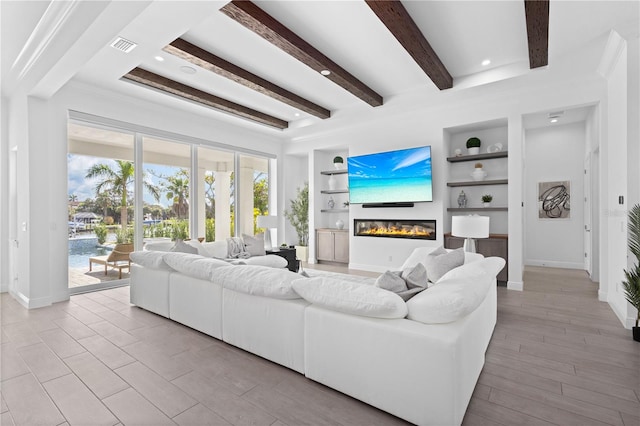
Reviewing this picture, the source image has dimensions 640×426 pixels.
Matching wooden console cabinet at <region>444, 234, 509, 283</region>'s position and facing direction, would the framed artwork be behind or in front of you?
behind

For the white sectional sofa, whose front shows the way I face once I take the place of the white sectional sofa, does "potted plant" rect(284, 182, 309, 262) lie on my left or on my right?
on my left

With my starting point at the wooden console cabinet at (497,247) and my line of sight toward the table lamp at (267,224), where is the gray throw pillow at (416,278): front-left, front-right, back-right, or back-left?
front-left

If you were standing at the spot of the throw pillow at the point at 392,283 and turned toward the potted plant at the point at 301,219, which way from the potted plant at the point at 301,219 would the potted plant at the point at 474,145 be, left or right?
right

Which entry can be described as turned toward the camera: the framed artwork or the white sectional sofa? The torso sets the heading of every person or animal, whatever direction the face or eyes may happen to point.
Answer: the framed artwork

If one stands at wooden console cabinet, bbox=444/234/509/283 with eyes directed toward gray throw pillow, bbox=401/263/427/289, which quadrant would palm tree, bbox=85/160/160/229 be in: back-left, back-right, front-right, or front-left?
front-right

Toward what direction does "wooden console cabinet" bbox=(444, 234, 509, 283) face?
toward the camera

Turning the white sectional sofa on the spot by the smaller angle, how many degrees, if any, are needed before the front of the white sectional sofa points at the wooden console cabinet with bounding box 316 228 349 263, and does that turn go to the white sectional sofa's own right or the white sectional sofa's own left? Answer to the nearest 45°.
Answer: approximately 45° to the white sectional sofa's own left

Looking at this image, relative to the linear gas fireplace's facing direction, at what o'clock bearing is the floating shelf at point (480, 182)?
The floating shelf is roughly at 8 o'clock from the linear gas fireplace.

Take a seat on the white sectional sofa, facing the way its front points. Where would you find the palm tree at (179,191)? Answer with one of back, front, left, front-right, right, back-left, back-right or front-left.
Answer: left

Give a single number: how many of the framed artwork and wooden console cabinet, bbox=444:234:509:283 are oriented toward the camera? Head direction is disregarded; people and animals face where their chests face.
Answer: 2

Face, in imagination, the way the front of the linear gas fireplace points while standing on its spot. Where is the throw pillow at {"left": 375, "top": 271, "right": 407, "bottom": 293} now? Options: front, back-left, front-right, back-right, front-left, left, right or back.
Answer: front-left

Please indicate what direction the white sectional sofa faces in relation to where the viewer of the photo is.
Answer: facing away from the viewer and to the right of the viewer

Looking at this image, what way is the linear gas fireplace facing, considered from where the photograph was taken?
facing the viewer and to the left of the viewer

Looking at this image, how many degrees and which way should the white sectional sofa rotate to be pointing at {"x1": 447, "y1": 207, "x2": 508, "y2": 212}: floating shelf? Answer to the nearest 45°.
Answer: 0° — it already faces it

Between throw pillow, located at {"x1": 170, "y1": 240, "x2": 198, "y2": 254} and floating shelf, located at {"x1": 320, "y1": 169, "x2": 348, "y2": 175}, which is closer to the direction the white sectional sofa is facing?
the floating shelf

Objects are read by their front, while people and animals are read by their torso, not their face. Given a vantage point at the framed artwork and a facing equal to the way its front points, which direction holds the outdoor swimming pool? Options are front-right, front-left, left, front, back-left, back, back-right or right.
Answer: front-right
